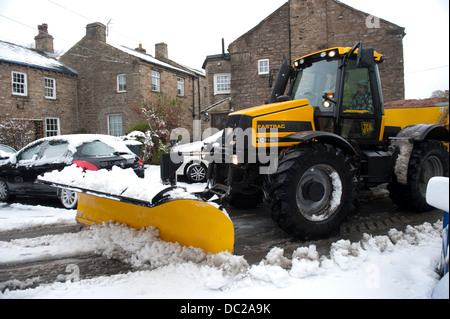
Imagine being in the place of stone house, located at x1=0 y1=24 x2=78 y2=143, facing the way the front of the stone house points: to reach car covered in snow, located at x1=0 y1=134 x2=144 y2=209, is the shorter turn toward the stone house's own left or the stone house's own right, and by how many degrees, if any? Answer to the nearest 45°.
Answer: approximately 45° to the stone house's own right

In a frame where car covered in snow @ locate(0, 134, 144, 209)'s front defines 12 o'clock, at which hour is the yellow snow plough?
The yellow snow plough is roughly at 7 o'clock from the car covered in snow.

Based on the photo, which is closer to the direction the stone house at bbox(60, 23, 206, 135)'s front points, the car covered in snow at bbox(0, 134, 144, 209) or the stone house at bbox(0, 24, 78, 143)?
the car covered in snow

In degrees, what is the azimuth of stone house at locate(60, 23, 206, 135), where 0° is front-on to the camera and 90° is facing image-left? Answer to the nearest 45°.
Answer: approximately 315°

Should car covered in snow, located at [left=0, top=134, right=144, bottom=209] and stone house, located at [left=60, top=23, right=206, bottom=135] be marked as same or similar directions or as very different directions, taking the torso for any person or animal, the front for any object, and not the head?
very different directions

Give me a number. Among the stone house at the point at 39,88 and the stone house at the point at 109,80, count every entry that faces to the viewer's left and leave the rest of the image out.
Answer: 0

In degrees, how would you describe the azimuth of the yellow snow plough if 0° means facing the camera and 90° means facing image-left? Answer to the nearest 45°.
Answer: approximately 45°

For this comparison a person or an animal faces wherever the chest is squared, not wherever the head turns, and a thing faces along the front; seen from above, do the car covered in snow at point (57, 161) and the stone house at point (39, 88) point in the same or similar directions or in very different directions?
very different directions

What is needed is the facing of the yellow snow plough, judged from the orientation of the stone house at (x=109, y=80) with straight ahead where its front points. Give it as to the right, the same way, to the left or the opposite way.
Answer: to the right

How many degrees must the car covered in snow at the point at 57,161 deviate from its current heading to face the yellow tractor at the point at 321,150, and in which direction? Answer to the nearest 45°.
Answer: approximately 180°

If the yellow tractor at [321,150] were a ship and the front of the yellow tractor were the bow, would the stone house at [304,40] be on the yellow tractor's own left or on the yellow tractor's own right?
on the yellow tractor's own right
